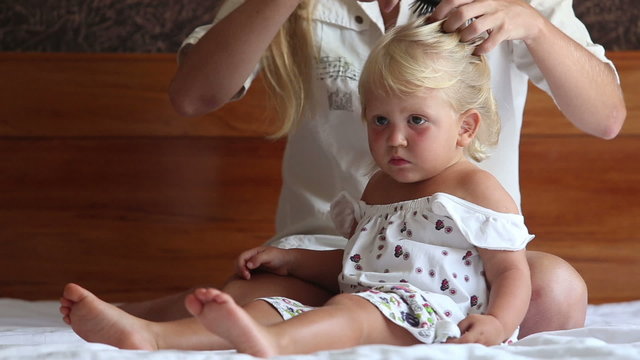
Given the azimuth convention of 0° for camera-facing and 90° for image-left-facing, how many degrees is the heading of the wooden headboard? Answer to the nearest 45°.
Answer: approximately 0°
